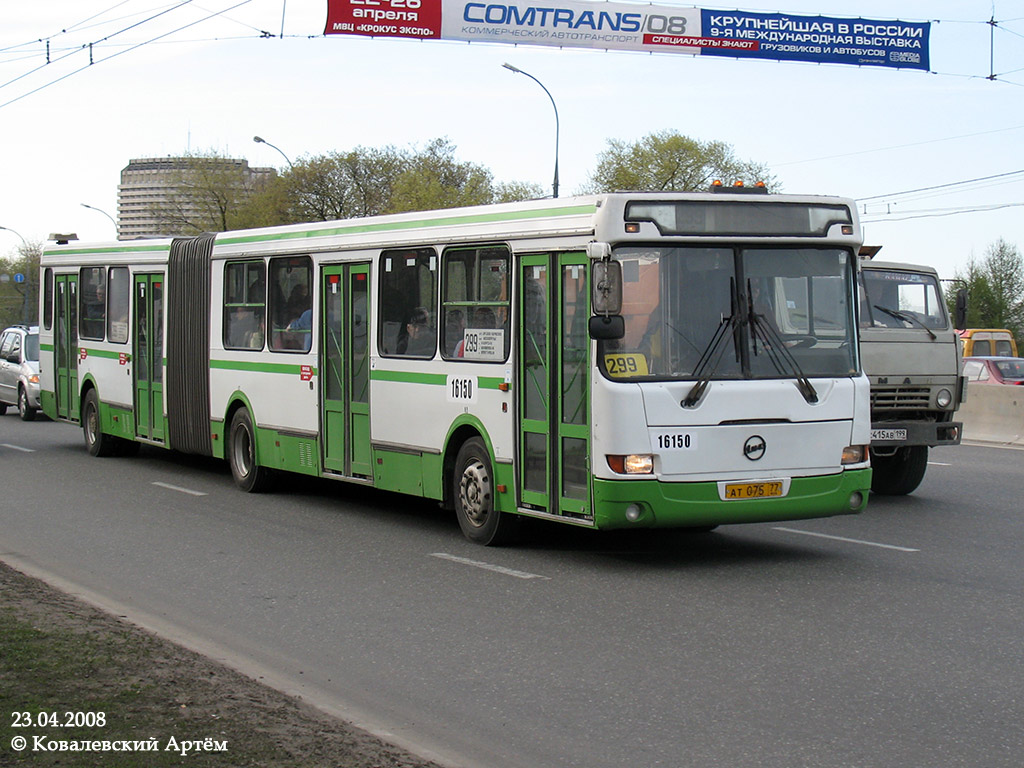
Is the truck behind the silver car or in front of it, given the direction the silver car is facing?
in front

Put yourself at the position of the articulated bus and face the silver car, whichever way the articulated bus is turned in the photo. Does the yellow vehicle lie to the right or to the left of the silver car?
right

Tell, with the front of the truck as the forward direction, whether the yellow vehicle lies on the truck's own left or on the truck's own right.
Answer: on the truck's own left

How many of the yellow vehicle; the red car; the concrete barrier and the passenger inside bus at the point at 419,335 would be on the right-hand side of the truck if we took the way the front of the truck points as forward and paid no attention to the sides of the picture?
1

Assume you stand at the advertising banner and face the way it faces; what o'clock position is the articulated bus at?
The articulated bus is roughly at 12 o'clock from the advertising banner.

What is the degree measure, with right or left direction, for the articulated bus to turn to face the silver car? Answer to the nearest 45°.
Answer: approximately 180°

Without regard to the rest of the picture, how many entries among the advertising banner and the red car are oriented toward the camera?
1

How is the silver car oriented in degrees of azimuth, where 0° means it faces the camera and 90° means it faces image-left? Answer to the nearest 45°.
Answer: approximately 315°

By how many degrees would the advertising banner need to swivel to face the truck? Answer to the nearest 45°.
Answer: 0° — it already faces it
